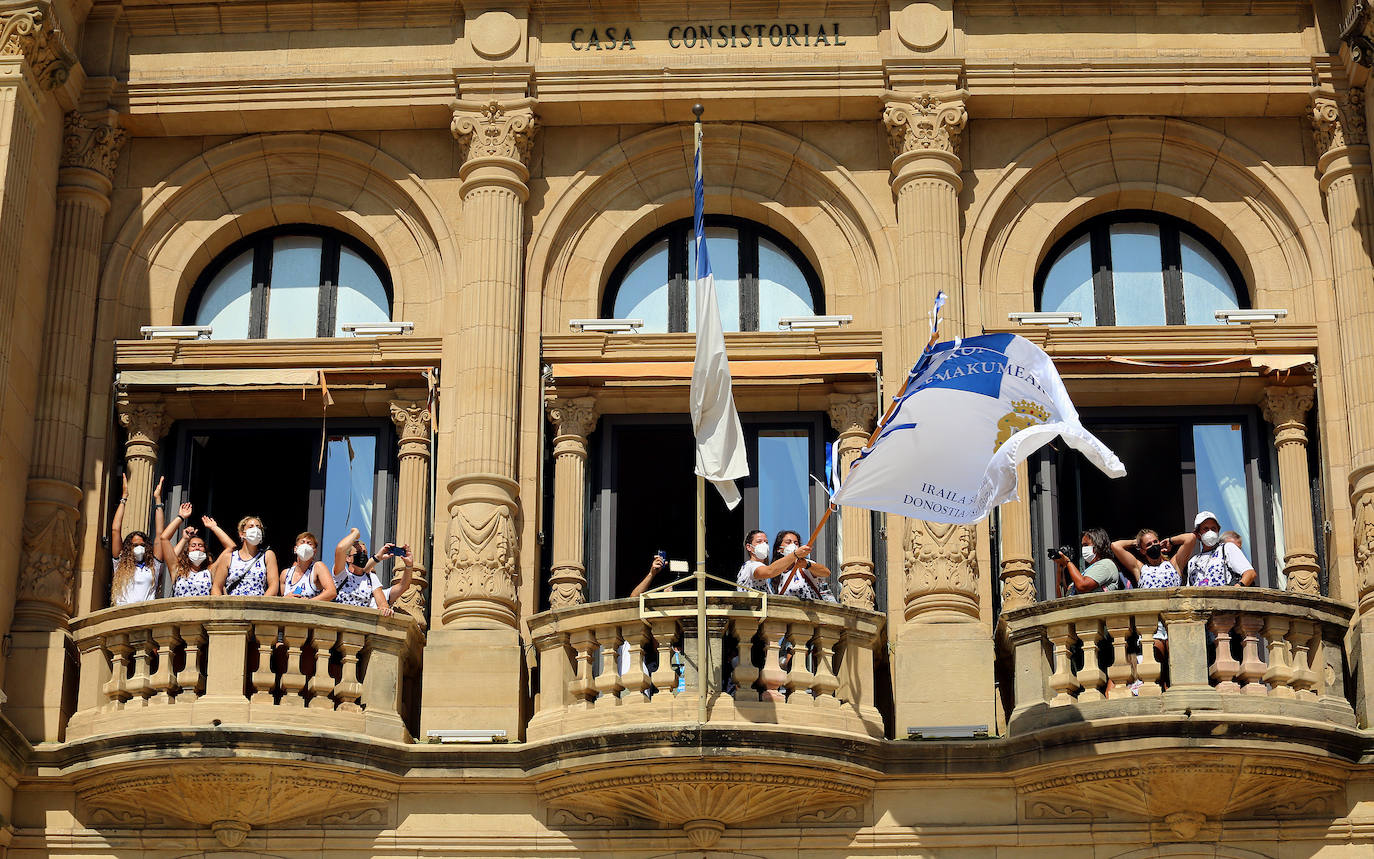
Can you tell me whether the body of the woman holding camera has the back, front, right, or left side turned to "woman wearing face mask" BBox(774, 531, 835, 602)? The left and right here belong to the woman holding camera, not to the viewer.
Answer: front

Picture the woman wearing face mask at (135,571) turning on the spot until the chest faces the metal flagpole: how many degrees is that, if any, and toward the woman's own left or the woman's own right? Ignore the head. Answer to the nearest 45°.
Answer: approximately 45° to the woman's own left

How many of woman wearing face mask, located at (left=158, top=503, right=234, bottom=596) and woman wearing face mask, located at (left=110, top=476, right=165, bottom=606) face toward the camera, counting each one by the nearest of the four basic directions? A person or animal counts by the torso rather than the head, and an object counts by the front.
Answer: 2

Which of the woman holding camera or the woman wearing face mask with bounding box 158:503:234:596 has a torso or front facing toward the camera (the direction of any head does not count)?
the woman wearing face mask

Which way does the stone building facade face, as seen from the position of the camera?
facing the viewer

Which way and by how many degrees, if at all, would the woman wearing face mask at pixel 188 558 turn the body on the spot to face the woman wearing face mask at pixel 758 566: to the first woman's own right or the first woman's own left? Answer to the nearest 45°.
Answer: approximately 90° to the first woman's own left

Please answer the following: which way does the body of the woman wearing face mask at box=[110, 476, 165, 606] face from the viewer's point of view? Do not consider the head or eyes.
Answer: toward the camera

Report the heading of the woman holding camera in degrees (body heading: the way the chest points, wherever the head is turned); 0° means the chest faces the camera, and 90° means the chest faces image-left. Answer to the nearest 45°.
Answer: approximately 90°

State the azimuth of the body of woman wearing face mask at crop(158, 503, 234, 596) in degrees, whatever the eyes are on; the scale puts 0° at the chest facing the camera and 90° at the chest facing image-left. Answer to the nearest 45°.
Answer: approximately 0°
